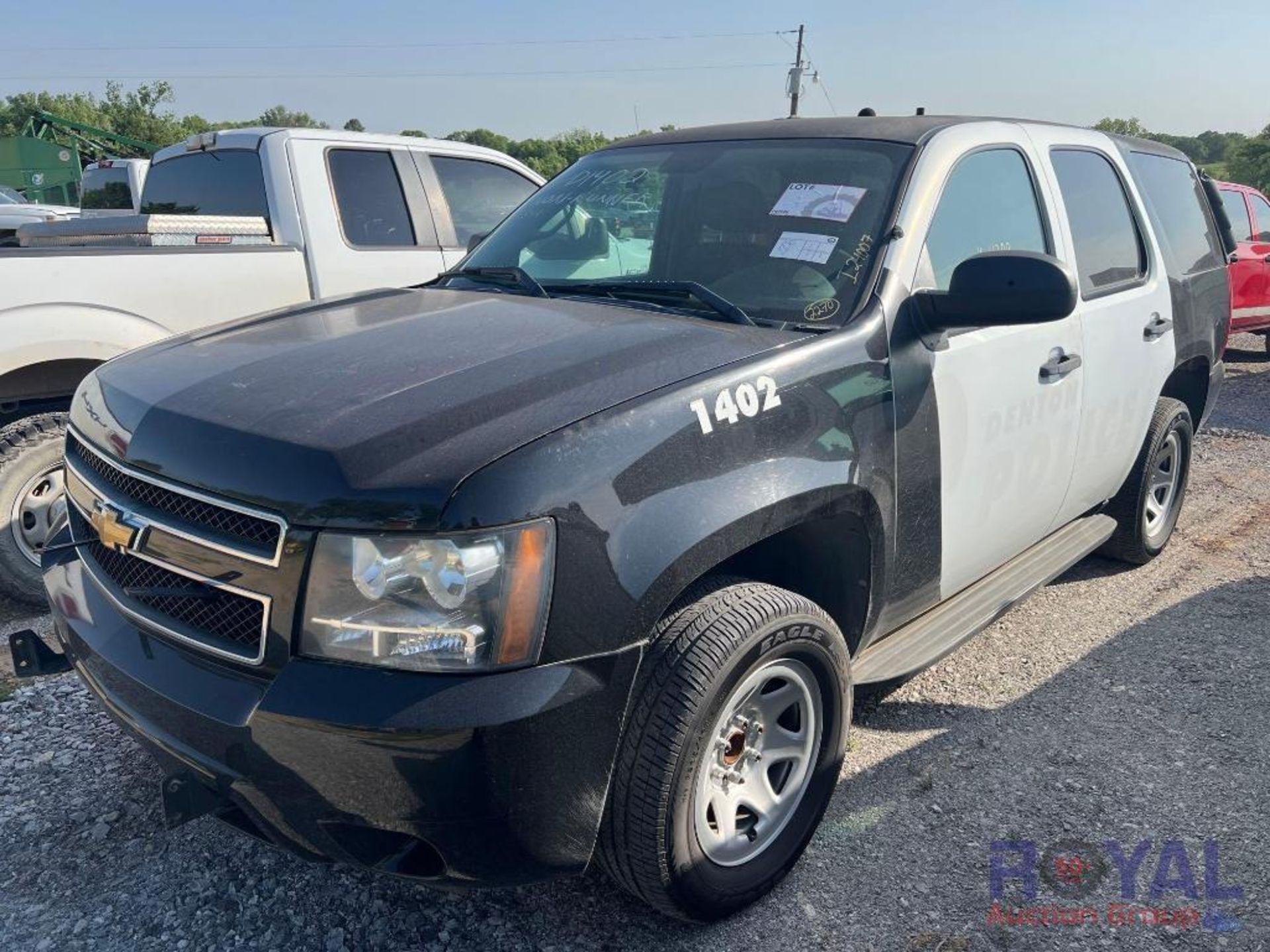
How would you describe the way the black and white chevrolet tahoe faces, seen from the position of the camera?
facing the viewer and to the left of the viewer

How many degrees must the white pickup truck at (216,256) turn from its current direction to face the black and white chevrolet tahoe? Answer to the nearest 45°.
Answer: approximately 135° to its right

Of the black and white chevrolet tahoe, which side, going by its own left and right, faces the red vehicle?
back

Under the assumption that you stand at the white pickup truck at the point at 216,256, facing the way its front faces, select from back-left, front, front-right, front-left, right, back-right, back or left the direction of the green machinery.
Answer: front-left

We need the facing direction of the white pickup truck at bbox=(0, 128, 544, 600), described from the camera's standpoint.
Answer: facing away from the viewer and to the right of the viewer

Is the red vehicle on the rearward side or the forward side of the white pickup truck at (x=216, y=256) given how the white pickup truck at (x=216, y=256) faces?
on the forward side

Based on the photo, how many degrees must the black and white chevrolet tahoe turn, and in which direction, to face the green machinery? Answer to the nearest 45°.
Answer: approximately 90° to its right

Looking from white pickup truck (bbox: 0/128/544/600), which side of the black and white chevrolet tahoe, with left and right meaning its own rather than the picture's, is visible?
right

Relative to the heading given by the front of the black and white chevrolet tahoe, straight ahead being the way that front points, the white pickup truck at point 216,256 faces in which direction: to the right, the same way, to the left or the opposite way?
the opposite way
